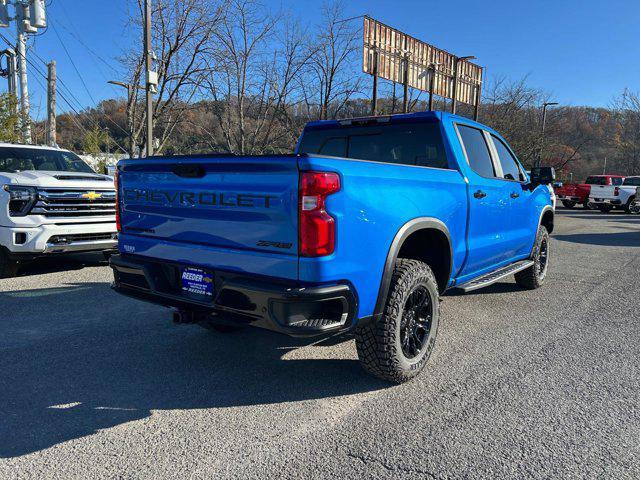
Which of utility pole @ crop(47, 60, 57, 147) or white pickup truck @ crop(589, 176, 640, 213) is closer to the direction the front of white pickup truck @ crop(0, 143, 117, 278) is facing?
the white pickup truck

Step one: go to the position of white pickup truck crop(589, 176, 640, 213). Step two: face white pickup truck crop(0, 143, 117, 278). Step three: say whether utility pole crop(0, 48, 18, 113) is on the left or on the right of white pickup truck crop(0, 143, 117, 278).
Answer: right

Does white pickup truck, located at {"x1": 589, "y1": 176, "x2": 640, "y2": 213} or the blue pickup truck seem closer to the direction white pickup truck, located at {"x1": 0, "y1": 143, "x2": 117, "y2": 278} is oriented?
the blue pickup truck

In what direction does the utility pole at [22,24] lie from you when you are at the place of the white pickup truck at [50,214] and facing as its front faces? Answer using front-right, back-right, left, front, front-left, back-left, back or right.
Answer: back-left

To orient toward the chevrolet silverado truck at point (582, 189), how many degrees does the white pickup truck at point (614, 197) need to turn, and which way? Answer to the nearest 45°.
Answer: approximately 90° to its left

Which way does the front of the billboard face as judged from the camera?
facing away from the viewer and to the left of the viewer

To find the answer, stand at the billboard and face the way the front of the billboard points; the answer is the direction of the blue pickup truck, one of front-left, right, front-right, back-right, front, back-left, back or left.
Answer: back-left

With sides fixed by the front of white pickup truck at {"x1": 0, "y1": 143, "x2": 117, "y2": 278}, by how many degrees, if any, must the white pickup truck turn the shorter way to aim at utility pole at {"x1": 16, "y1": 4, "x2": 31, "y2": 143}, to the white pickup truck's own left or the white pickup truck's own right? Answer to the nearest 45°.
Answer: approximately 135° to the white pickup truck's own left

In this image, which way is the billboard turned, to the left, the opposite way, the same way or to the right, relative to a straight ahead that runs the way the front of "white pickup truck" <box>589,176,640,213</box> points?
to the left

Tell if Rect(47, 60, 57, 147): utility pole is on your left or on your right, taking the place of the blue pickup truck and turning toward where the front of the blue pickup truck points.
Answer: on your left

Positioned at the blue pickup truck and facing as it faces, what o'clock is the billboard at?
The billboard is roughly at 11 o'clock from the blue pickup truck.

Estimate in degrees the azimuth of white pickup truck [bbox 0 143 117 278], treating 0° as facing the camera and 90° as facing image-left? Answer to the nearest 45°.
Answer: approximately 315°
